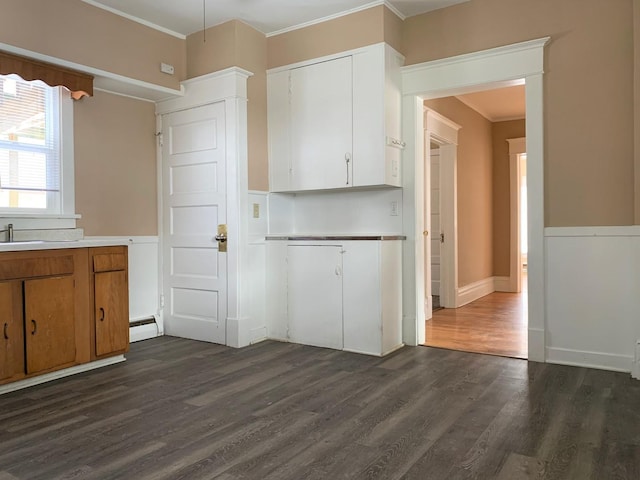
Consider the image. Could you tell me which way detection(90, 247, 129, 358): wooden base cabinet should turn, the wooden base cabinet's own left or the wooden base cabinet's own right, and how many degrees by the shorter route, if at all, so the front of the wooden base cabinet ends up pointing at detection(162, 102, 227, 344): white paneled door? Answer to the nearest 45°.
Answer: approximately 90° to the wooden base cabinet's own left

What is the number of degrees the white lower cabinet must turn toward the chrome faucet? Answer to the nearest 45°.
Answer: approximately 45° to its right

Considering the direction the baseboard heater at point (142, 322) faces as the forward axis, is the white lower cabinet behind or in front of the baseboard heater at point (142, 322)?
in front

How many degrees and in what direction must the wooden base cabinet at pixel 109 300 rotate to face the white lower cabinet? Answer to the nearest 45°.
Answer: approximately 45° to its left

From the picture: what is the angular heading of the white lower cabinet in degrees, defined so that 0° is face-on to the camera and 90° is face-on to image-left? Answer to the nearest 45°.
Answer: approximately 45°

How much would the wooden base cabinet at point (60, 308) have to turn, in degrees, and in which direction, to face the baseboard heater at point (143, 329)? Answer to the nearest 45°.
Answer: approximately 90° to its left

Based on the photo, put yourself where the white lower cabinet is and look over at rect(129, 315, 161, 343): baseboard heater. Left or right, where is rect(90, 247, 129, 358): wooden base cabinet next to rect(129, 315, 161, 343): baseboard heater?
left

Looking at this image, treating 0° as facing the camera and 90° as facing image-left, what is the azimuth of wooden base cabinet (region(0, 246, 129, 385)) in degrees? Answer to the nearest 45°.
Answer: approximately 315°

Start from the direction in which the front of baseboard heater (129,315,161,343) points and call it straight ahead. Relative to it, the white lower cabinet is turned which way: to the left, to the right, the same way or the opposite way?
to the right

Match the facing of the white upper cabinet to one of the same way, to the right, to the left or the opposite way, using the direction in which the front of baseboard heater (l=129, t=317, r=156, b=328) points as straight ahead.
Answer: to the right

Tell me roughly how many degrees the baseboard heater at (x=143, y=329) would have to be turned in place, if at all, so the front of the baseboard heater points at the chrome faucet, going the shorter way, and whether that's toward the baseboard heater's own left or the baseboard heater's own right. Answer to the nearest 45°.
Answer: approximately 90° to the baseboard heater's own right
